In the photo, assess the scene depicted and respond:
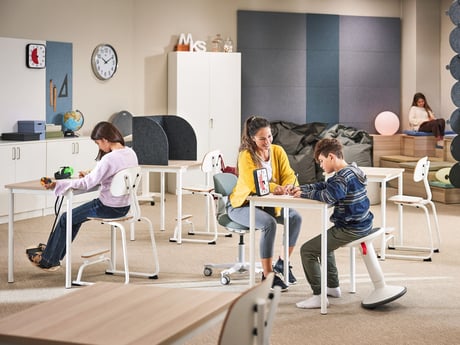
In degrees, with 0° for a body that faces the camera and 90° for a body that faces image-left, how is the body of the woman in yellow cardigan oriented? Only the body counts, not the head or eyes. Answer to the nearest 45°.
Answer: approximately 315°

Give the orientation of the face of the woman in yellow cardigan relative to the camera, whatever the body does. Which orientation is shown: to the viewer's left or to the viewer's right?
to the viewer's right

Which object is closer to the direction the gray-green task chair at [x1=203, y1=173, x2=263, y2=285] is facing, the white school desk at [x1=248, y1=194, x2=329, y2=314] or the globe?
the white school desk

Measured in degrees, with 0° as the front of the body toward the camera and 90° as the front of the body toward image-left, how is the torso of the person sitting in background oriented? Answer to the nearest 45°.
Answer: approximately 315°

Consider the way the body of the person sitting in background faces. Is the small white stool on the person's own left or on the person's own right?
on the person's own right

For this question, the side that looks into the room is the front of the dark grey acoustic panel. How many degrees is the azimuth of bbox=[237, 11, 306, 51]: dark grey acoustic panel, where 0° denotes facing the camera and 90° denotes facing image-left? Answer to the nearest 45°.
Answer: approximately 0°

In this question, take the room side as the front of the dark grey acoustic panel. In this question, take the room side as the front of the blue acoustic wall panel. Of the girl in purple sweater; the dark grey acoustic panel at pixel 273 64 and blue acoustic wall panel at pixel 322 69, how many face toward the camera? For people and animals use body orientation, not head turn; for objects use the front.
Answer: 2

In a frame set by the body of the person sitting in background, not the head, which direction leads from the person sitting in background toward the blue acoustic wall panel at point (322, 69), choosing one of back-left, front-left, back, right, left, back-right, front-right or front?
back-right
